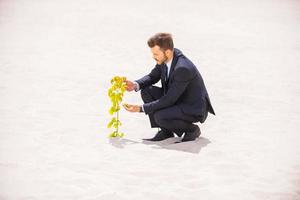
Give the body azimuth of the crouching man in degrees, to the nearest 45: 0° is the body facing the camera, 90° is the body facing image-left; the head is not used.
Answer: approximately 90°

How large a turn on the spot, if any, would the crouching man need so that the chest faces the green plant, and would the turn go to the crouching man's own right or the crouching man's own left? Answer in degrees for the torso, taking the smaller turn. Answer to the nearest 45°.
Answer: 0° — they already face it
